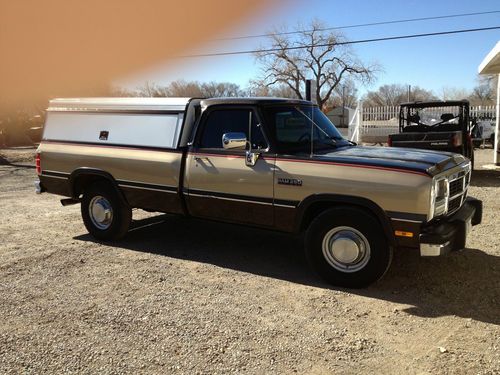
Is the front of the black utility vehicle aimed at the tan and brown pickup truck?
no
